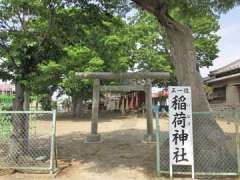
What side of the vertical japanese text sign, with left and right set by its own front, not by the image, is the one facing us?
front

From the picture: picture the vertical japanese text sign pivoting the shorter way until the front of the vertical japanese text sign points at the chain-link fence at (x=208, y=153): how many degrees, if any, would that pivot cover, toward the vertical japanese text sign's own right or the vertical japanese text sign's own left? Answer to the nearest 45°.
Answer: approximately 135° to the vertical japanese text sign's own left

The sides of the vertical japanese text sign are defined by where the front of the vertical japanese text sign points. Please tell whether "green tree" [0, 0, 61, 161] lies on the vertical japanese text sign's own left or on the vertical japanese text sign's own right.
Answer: on the vertical japanese text sign's own right

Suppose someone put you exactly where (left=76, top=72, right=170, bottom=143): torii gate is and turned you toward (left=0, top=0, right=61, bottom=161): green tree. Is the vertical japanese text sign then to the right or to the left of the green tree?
left

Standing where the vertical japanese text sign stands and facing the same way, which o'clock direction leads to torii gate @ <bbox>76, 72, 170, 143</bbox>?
The torii gate is roughly at 5 o'clock from the vertical japanese text sign.
